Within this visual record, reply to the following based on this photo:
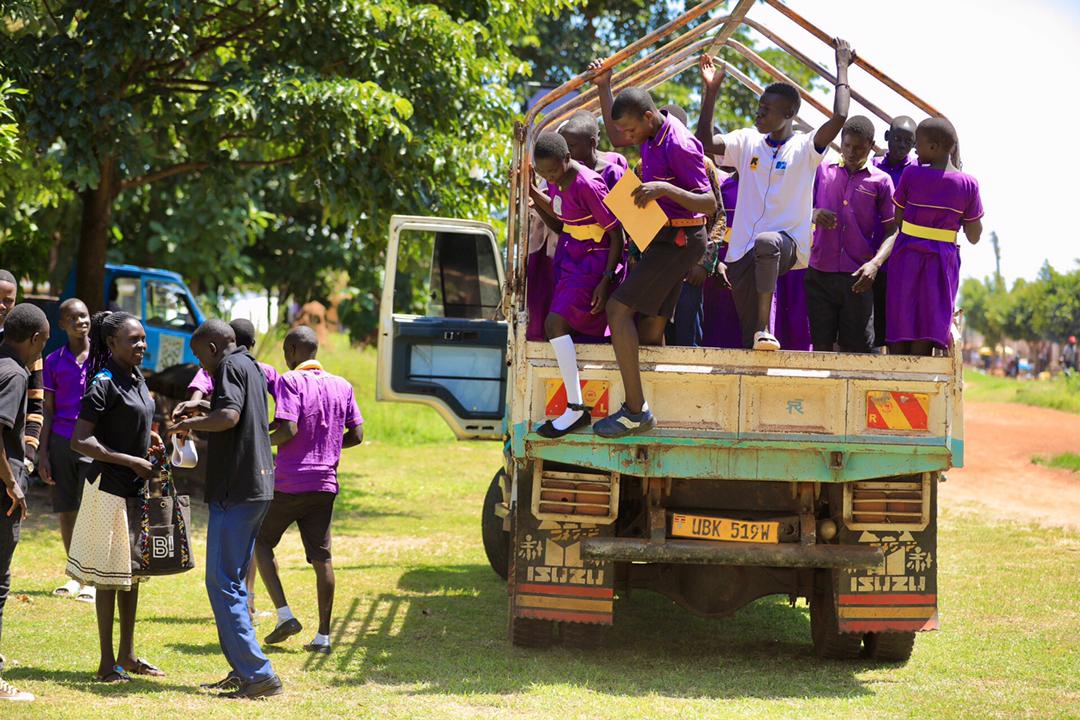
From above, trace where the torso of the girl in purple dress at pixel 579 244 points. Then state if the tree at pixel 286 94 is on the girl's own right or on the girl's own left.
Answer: on the girl's own right

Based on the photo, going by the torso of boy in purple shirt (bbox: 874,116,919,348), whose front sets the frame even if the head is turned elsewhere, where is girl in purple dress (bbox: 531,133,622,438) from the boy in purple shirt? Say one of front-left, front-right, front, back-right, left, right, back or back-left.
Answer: front-right

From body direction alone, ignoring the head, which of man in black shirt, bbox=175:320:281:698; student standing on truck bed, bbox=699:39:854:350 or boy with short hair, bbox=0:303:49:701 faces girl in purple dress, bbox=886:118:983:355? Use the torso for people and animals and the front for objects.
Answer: the boy with short hair

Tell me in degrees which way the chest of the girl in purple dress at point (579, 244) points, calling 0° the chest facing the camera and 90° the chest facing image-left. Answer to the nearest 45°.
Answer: approximately 45°

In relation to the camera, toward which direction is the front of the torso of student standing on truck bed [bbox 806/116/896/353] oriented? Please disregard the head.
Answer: toward the camera

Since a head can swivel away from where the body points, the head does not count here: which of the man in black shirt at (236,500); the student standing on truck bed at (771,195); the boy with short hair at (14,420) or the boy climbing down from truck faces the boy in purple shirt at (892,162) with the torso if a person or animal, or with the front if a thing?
the boy with short hair

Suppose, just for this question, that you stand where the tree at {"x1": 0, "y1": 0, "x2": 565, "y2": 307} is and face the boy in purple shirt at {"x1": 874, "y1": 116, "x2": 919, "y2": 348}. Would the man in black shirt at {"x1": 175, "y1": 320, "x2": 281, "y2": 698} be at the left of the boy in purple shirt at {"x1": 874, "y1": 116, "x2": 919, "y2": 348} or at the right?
right

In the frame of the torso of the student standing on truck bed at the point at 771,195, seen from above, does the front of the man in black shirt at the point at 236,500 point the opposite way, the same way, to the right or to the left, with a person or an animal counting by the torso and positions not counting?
to the right

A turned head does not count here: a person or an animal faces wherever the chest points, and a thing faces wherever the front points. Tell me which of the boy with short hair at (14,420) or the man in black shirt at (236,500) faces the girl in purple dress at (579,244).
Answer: the boy with short hair

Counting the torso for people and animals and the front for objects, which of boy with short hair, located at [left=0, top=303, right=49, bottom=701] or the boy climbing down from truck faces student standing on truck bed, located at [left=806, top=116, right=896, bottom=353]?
the boy with short hair

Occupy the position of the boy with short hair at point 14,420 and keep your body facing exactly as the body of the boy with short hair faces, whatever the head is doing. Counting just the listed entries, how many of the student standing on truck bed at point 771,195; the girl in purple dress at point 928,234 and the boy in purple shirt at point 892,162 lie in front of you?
3

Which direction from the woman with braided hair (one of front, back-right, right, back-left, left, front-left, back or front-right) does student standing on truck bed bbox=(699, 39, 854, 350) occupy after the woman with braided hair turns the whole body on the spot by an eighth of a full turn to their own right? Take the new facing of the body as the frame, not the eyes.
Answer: left

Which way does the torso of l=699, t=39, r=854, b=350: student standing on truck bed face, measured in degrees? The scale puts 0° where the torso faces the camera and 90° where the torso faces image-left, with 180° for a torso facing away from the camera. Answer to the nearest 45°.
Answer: approximately 0°

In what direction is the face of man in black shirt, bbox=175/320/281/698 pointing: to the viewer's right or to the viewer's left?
to the viewer's left

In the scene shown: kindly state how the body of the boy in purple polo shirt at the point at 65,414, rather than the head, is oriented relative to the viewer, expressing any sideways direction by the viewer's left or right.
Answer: facing the viewer and to the right of the viewer

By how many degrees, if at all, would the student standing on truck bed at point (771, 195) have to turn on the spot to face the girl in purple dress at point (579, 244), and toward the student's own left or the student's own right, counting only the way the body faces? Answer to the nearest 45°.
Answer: approximately 90° to the student's own right

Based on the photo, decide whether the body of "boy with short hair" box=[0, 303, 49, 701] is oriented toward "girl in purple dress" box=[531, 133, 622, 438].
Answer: yes
